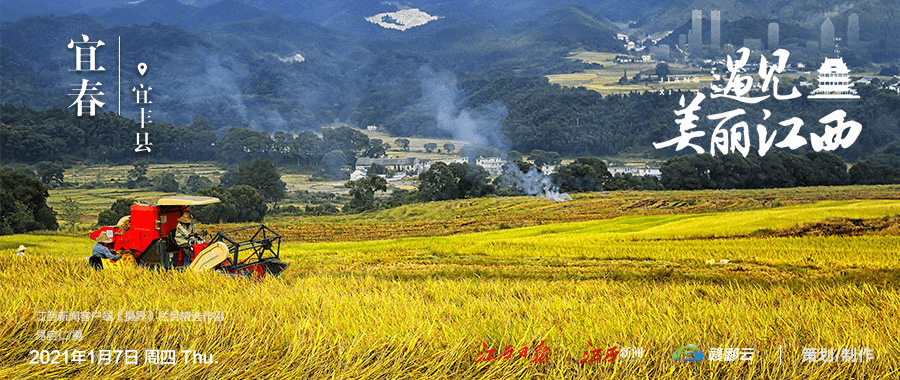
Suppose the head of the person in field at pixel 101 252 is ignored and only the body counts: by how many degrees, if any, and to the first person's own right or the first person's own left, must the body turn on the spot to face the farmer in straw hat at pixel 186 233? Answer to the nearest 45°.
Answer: approximately 45° to the first person's own right

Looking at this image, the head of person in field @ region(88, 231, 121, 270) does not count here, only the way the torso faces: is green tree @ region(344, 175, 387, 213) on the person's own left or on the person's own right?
on the person's own left

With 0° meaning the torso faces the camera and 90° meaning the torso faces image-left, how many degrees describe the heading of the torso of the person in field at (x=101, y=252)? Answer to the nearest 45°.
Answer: approximately 270°

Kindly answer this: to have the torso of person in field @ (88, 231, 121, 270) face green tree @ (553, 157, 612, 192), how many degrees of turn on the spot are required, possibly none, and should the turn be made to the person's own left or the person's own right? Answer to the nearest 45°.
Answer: approximately 45° to the person's own left
